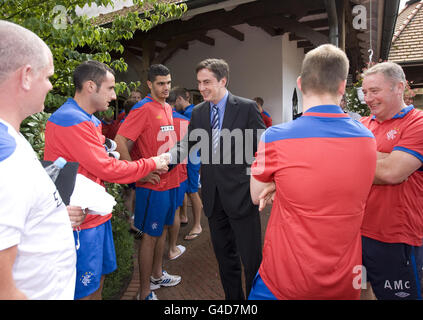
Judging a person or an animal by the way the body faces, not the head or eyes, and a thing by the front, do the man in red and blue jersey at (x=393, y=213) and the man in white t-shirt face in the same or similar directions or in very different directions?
very different directions

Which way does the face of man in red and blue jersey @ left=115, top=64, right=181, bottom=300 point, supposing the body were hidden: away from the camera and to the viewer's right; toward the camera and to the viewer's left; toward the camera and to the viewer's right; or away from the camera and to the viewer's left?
toward the camera and to the viewer's right

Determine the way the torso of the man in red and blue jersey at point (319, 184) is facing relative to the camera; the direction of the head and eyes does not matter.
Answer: away from the camera

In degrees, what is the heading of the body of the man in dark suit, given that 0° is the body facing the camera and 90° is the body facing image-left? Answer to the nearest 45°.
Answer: approximately 45°

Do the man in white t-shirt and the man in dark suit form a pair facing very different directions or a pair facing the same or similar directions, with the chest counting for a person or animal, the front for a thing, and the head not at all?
very different directions

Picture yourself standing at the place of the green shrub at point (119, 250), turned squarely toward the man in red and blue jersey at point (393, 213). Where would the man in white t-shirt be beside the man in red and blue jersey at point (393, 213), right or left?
right

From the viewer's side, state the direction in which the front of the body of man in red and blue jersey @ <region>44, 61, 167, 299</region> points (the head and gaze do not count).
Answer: to the viewer's right

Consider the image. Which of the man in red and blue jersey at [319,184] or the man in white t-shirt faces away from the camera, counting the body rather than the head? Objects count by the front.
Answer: the man in red and blue jersey

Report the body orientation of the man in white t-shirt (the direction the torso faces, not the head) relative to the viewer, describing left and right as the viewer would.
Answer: facing to the right of the viewer
